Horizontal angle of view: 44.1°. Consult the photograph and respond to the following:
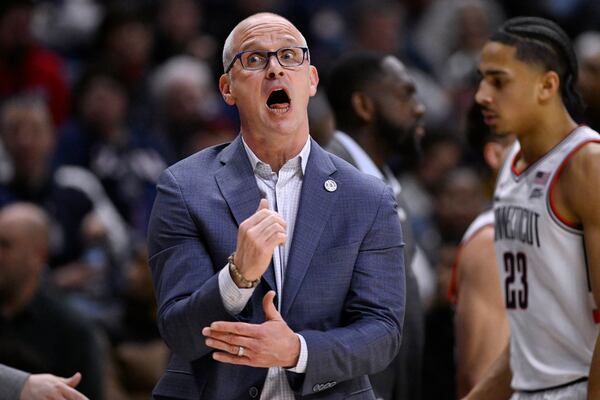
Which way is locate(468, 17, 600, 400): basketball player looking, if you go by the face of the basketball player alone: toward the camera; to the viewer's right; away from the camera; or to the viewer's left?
to the viewer's left

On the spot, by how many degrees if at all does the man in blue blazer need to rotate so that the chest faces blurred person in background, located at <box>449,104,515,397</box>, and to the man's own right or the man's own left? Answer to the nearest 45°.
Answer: approximately 135° to the man's own left

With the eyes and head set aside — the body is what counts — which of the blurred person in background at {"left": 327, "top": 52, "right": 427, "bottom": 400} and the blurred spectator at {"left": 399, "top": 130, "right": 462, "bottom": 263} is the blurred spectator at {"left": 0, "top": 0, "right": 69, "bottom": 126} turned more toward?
the blurred person in background

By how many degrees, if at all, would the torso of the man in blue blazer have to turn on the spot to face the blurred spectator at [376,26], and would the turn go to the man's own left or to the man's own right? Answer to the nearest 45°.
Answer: approximately 180°

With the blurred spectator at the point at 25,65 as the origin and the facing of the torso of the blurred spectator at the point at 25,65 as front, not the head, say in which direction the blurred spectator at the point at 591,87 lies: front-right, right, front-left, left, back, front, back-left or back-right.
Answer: front-left

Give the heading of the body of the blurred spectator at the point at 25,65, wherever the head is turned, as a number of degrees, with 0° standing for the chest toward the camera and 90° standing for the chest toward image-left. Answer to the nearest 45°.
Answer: approximately 0°

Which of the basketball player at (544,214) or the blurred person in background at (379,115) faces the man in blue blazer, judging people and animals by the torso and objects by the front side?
the basketball player

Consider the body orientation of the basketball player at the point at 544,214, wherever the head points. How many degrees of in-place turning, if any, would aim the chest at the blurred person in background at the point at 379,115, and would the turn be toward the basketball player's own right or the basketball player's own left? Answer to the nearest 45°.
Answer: approximately 90° to the basketball player's own right
